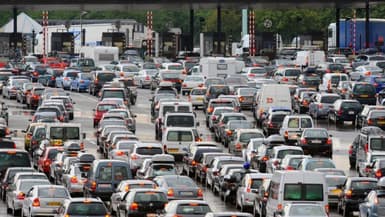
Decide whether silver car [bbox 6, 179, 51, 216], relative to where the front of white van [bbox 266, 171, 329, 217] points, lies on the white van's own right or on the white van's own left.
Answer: on the white van's own left

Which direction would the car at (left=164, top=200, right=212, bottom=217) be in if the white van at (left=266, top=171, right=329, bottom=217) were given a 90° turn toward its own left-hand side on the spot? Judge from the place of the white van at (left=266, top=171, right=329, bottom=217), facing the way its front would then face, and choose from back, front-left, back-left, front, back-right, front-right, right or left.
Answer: front-left

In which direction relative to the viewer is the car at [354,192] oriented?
away from the camera

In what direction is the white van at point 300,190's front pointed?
away from the camera

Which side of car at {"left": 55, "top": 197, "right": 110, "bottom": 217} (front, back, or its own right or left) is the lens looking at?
back

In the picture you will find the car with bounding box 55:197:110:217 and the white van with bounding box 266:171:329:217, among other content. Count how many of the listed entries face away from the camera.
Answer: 2

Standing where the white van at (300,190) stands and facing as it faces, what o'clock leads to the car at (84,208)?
The car is roughly at 8 o'clock from the white van.

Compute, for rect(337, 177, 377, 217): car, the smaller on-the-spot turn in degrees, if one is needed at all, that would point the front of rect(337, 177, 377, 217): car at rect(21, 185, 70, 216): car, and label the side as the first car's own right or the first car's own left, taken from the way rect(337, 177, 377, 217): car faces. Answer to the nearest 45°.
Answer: approximately 90° to the first car's own left

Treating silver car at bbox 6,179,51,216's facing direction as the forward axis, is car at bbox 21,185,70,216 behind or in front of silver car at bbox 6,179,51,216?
behind

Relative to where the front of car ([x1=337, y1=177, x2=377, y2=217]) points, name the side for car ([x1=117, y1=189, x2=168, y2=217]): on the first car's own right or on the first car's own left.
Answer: on the first car's own left

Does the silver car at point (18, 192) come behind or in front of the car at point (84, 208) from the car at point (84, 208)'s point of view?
in front

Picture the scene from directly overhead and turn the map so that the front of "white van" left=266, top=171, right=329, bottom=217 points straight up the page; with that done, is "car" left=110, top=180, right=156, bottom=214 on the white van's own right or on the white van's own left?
on the white van's own left

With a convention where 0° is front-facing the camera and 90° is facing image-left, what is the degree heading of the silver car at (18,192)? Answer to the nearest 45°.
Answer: approximately 135°
